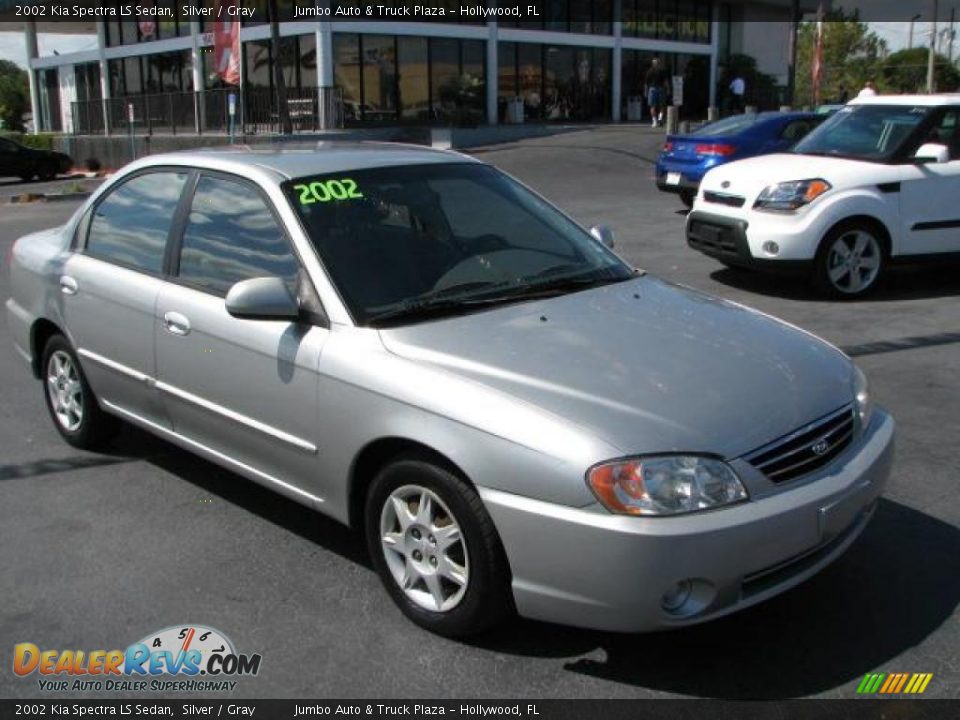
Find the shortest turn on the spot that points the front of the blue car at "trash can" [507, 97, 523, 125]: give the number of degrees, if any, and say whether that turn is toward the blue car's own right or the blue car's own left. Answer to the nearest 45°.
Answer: approximately 45° to the blue car's own left

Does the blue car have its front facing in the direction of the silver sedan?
no

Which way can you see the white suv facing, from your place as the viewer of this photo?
facing the viewer and to the left of the viewer

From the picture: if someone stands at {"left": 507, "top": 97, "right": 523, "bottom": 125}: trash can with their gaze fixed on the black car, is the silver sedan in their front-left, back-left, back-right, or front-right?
front-left

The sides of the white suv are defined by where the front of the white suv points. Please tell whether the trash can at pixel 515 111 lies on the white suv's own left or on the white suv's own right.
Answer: on the white suv's own right

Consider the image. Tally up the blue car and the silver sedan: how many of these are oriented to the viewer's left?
0

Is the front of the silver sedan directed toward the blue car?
no

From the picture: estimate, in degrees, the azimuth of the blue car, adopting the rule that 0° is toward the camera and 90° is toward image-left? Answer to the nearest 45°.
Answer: approximately 225°

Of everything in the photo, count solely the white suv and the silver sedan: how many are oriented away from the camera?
0

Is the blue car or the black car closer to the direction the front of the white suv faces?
the black car

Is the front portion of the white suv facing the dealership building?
no

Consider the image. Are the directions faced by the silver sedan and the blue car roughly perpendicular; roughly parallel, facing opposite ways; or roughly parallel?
roughly perpendicular

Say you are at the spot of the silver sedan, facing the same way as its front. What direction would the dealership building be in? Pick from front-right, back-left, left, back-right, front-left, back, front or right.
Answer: back-left

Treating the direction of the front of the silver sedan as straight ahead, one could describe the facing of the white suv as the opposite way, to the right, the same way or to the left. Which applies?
to the right

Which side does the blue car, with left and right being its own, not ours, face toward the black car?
left

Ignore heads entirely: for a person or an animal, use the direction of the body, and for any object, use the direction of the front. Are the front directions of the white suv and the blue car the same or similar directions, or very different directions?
very different directions
